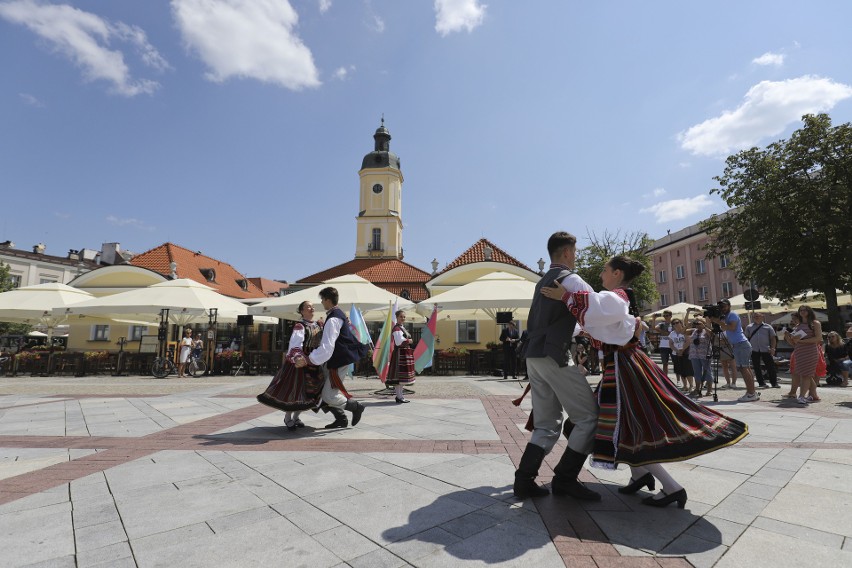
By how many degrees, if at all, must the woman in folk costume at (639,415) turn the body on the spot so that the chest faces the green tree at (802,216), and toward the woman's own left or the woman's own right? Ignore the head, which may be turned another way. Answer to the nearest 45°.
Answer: approximately 90° to the woman's own right

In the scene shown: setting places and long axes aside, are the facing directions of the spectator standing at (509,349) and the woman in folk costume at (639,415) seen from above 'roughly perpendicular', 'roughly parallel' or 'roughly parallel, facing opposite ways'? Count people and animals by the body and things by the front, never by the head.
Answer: roughly perpendicular

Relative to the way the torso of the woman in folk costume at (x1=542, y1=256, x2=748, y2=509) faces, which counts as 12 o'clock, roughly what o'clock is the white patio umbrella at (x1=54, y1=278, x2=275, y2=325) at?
The white patio umbrella is roughly at 1 o'clock from the woman in folk costume.

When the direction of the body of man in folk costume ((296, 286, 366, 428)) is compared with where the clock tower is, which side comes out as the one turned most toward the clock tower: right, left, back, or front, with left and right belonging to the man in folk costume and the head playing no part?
right

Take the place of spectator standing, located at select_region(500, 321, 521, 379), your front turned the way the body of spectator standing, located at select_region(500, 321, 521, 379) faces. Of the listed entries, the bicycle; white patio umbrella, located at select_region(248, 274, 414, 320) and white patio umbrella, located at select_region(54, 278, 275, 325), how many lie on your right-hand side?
3

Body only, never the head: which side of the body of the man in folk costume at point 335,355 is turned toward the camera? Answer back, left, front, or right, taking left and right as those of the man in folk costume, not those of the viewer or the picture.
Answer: left

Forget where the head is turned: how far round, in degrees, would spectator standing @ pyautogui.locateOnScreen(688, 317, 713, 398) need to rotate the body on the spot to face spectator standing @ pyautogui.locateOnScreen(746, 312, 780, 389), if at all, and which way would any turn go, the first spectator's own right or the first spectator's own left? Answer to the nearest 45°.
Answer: approximately 180°

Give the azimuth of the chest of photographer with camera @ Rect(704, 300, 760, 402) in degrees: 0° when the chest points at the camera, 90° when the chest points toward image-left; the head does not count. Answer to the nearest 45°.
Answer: approximately 90°

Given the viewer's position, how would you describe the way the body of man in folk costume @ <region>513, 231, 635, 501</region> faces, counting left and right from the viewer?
facing away from the viewer and to the right of the viewer

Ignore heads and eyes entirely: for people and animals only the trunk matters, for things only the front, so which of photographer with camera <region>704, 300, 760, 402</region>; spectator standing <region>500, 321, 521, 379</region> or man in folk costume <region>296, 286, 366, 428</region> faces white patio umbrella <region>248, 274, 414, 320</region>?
the photographer with camera

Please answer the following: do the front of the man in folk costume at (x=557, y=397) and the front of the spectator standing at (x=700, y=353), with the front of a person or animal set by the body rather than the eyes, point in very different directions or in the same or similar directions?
very different directions

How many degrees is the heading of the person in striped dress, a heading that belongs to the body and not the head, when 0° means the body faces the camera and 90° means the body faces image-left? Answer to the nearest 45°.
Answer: approximately 45°

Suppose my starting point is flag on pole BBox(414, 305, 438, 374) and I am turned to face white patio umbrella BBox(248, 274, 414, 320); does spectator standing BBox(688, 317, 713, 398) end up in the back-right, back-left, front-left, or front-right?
back-right

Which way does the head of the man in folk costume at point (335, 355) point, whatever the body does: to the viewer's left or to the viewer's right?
to the viewer's left

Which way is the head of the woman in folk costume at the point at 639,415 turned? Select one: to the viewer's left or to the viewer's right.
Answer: to the viewer's left

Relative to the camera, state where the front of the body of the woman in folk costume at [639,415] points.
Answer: to the viewer's left
